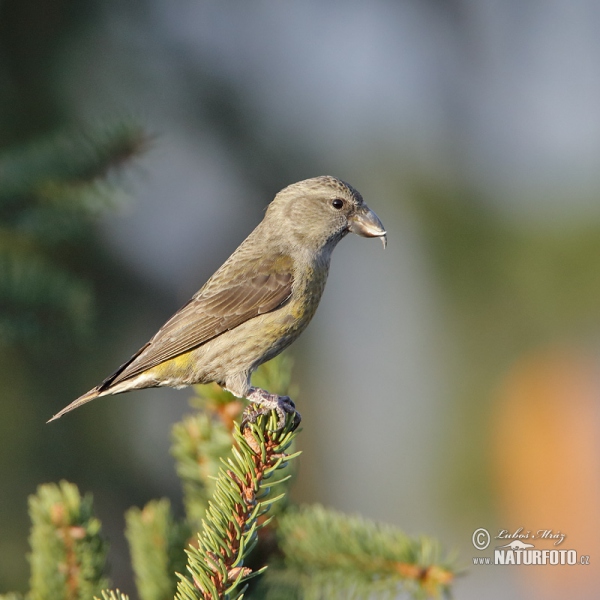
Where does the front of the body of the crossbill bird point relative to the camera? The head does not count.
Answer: to the viewer's right

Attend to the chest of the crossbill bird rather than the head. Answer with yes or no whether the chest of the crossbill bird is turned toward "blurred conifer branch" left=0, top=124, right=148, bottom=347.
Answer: no
